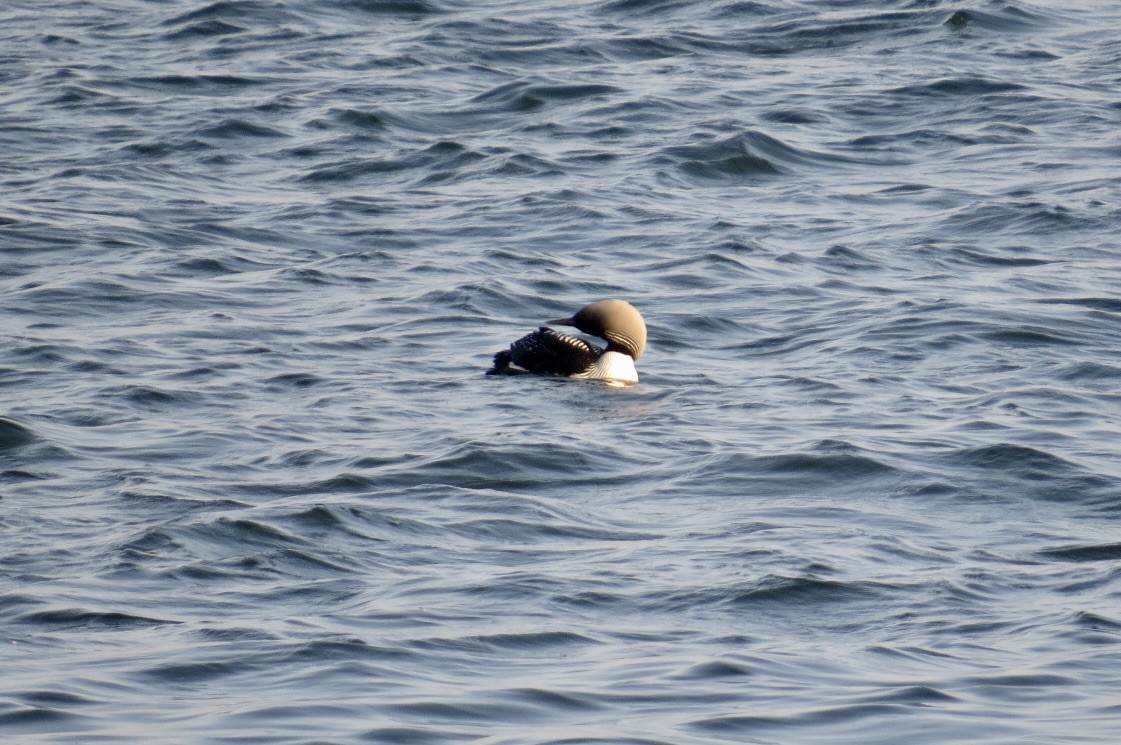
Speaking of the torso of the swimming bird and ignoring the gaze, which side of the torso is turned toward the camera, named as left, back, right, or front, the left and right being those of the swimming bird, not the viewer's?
right
